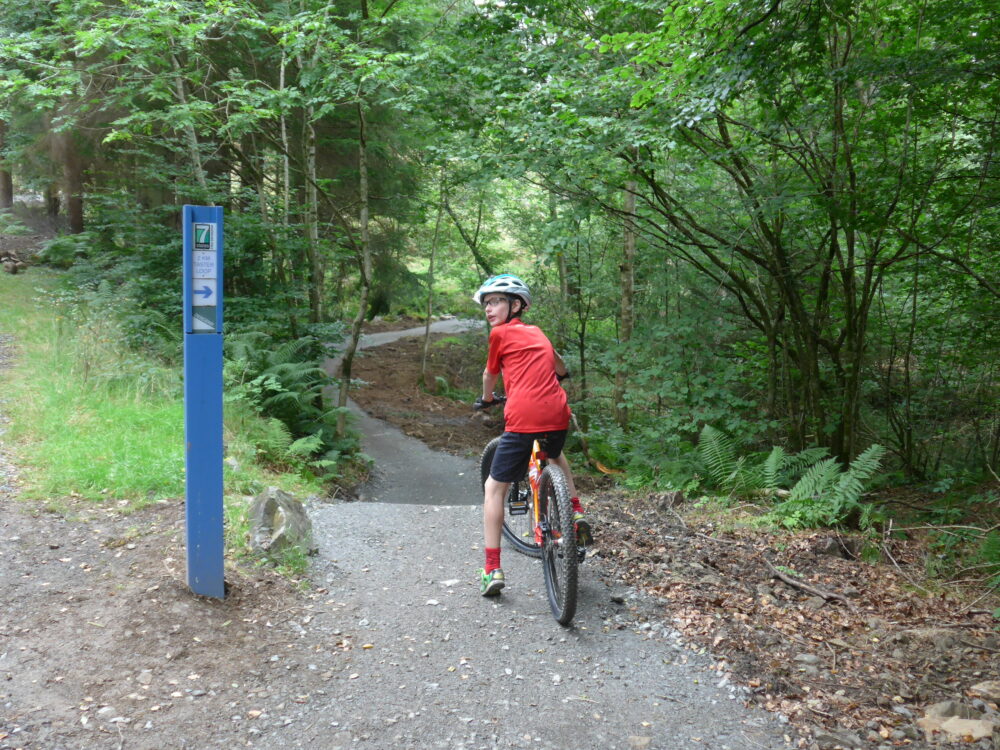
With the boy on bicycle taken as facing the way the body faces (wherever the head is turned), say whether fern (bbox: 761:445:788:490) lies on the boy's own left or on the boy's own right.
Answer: on the boy's own right

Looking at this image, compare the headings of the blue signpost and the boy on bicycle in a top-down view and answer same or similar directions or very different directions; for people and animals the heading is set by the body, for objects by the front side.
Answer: very different directions

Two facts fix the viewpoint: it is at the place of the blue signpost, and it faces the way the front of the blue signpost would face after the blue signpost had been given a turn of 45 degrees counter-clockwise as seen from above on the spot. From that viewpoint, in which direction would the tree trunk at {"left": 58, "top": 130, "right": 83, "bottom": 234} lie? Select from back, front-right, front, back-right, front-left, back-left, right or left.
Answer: back-left

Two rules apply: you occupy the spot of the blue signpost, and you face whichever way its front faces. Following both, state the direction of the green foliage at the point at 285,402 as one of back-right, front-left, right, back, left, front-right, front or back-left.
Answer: back

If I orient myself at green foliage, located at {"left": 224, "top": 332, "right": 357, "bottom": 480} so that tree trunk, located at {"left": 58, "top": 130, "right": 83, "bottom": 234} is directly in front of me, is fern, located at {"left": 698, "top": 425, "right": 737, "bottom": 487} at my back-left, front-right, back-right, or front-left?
back-right

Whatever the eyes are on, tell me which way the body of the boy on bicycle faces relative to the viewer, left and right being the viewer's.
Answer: facing away from the viewer and to the left of the viewer

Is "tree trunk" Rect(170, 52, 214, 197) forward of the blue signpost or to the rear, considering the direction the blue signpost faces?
to the rear

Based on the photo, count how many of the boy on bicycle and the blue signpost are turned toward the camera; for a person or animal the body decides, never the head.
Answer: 1
